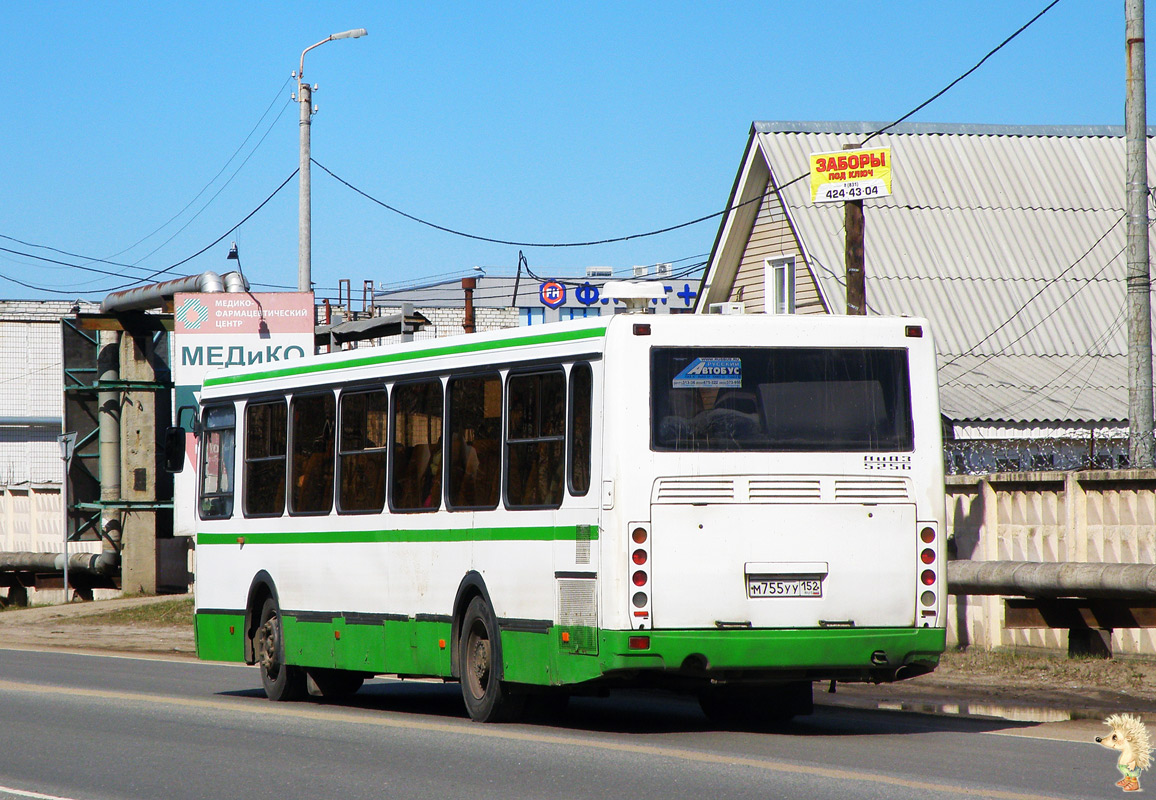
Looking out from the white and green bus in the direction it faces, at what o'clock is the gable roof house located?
The gable roof house is roughly at 2 o'clock from the white and green bus.

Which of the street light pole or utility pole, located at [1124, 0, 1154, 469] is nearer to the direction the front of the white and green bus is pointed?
the street light pole

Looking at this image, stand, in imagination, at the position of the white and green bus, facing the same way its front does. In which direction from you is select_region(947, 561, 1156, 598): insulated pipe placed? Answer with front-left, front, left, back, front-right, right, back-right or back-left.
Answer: right

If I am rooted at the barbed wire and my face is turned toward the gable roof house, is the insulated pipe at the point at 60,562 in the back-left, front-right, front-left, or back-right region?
front-left

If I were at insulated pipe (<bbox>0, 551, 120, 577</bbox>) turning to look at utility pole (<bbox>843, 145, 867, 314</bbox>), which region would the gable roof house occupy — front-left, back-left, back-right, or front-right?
front-left

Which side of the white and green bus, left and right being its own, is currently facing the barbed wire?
right

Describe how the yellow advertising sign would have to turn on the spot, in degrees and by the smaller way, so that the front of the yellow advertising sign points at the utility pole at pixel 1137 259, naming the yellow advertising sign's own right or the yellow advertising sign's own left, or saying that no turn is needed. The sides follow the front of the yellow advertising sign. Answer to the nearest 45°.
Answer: approximately 45° to the yellow advertising sign's own left

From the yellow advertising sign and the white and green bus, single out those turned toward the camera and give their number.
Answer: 1

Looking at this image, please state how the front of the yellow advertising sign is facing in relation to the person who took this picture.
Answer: facing the viewer

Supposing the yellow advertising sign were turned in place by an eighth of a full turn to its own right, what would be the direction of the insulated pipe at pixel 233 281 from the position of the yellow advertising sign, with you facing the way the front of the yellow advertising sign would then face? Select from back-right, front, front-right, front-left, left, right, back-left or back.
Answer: right

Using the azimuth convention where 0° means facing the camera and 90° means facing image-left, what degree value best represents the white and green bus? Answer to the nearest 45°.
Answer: approximately 135°

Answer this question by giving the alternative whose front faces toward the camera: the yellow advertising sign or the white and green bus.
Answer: the yellow advertising sign

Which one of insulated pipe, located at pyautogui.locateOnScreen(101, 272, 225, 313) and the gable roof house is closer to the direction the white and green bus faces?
the insulated pipe
